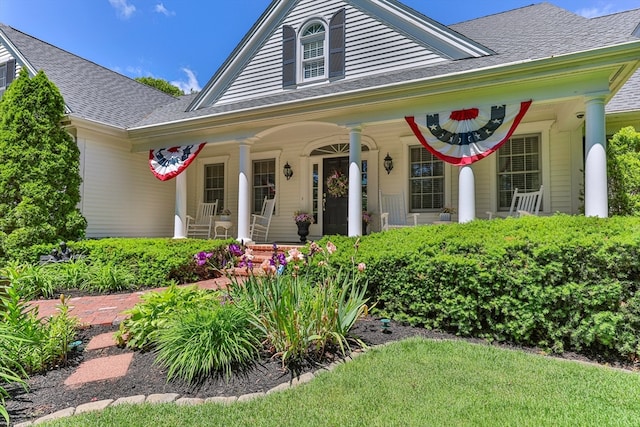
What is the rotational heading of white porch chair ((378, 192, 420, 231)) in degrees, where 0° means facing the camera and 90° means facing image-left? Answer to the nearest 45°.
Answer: approximately 315°

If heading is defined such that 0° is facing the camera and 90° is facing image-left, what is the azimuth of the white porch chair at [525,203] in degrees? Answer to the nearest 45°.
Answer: approximately 45°

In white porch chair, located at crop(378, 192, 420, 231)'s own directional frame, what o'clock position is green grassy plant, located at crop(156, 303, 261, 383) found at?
The green grassy plant is roughly at 2 o'clock from the white porch chair.

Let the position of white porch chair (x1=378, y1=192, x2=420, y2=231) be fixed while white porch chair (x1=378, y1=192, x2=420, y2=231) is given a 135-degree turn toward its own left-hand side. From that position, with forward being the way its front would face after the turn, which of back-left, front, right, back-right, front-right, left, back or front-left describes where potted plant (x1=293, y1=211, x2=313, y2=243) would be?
left

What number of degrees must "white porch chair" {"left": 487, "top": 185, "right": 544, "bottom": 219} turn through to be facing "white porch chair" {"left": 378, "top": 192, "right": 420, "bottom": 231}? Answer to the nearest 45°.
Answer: approximately 45° to its right

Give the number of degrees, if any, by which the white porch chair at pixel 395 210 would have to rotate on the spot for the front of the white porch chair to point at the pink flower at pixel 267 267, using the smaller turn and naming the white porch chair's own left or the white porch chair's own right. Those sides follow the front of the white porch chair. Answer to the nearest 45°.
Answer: approximately 45° to the white porch chair's own right
